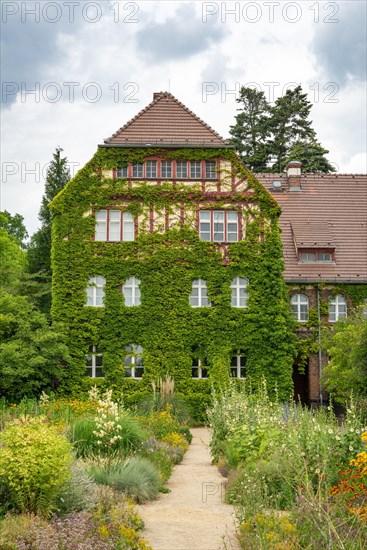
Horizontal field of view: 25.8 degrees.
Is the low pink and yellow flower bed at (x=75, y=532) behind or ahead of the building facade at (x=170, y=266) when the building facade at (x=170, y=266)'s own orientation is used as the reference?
ahead

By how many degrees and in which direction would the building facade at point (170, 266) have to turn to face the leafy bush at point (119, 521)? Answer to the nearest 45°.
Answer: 0° — it already faces it

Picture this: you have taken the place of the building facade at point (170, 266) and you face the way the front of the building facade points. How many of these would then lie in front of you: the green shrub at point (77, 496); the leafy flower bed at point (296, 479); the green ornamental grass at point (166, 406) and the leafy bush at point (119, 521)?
4

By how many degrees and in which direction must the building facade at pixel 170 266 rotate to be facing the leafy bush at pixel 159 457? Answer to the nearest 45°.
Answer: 0° — it already faces it

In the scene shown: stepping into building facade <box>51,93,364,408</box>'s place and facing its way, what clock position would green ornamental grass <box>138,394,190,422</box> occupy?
The green ornamental grass is roughly at 12 o'clock from the building facade.

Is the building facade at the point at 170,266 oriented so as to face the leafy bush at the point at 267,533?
yes

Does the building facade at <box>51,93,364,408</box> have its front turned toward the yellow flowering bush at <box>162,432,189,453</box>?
yes

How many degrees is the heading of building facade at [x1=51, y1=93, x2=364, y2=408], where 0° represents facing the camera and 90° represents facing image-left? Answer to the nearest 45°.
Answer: approximately 0°

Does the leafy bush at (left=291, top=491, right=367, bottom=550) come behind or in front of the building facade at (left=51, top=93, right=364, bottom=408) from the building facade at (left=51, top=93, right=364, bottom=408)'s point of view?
in front

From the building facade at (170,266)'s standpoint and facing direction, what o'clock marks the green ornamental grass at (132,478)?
The green ornamental grass is roughly at 12 o'clock from the building facade.
